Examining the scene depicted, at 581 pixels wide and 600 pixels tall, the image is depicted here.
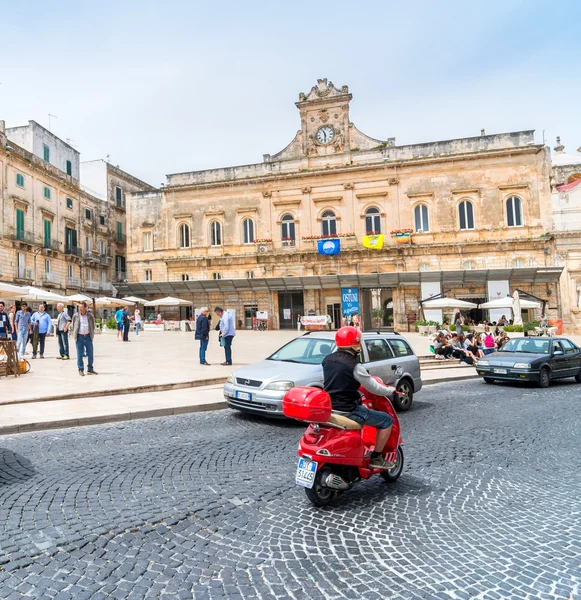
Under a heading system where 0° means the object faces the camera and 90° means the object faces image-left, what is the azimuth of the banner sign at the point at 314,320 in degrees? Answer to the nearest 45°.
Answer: approximately 0°

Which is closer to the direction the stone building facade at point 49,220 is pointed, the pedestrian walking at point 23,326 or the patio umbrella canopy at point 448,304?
the patio umbrella canopy

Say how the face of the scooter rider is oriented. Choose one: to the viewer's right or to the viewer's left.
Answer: to the viewer's right

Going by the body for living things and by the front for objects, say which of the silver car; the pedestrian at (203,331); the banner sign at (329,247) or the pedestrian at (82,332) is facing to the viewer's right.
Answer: the pedestrian at (203,331)

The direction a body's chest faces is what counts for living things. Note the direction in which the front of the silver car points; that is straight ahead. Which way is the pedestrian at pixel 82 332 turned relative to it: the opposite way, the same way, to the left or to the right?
to the left

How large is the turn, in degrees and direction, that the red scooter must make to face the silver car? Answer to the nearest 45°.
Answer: approximately 45° to its left

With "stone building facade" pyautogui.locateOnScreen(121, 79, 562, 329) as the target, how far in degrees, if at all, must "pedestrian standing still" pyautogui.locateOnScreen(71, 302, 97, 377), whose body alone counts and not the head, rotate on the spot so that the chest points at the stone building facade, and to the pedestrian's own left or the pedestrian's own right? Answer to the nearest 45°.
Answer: approximately 135° to the pedestrian's own left

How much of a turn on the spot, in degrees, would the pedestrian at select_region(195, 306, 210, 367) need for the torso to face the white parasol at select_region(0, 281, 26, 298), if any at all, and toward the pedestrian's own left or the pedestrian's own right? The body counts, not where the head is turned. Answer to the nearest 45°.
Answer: approximately 180°

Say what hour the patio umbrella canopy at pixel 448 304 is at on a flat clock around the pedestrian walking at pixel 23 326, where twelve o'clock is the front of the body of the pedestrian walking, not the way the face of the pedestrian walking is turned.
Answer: The patio umbrella canopy is roughly at 9 o'clock from the pedestrian walking.

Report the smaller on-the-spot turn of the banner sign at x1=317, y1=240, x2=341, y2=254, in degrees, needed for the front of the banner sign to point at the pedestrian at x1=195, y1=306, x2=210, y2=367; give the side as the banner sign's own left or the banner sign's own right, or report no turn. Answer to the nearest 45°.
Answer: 0° — it already faces them

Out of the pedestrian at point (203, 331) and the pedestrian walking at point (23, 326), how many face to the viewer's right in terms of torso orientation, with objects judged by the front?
1

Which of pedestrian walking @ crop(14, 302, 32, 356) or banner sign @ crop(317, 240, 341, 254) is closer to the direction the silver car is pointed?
the pedestrian walking

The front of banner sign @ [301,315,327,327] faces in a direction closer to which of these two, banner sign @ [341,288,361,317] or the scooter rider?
the scooter rider
